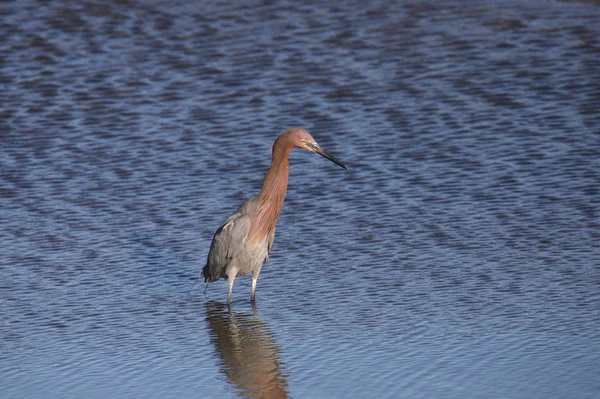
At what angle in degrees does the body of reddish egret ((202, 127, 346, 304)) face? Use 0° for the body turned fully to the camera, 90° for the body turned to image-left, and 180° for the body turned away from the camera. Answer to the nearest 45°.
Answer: approximately 315°
